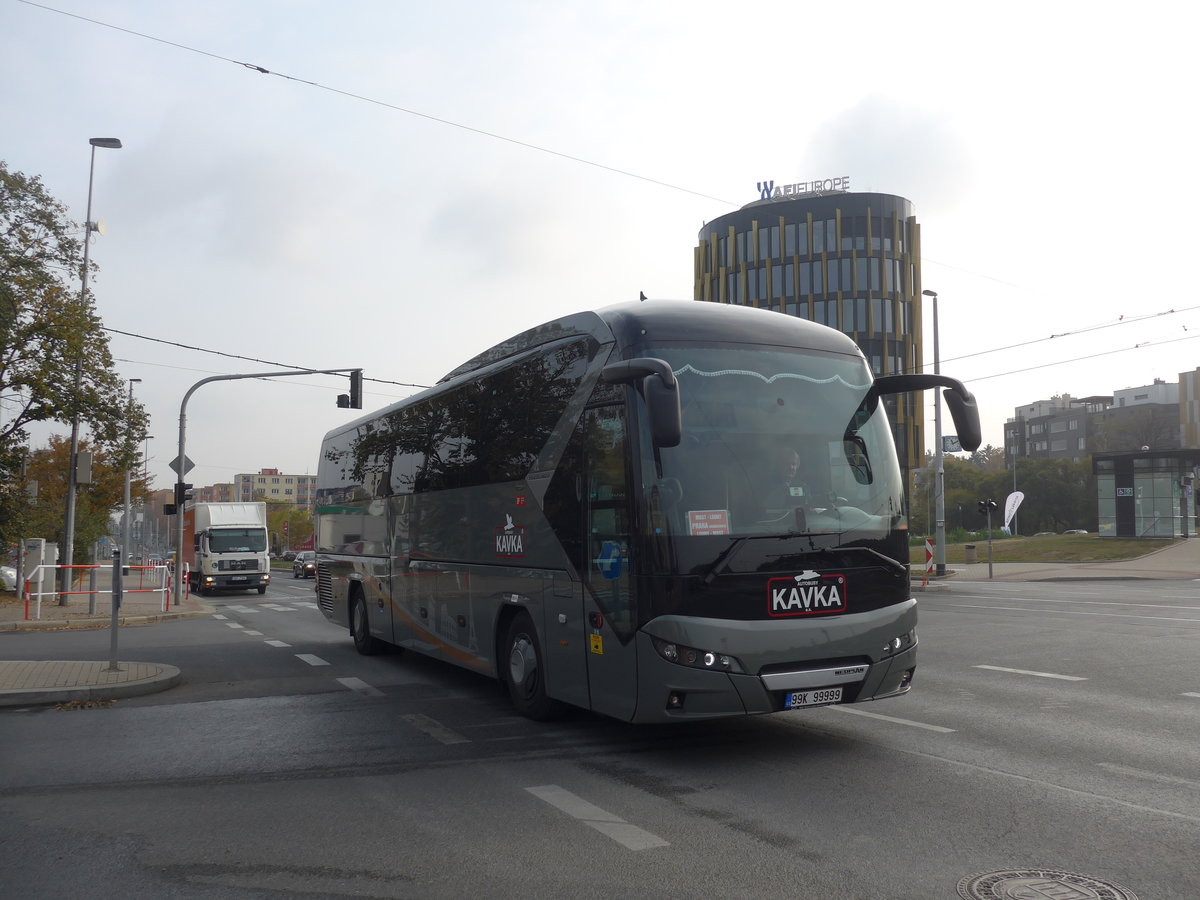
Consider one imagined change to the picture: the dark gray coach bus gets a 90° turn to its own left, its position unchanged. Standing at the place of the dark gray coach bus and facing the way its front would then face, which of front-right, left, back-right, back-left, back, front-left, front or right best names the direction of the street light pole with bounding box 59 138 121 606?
left

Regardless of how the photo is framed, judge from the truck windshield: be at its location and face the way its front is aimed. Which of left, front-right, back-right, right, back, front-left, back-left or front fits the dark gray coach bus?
front

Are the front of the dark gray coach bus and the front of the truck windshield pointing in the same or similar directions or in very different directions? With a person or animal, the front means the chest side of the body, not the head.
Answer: same or similar directions

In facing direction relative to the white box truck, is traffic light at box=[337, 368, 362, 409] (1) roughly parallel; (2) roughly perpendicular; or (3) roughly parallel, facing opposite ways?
roughly parallel, facing opposite ways

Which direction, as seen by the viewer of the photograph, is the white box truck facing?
facing the viewer

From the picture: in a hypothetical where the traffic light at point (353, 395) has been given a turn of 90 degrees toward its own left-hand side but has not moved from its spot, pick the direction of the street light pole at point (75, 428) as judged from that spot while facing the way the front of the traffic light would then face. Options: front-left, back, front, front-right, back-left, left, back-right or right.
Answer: front

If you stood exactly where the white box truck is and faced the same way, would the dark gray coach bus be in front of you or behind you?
in front

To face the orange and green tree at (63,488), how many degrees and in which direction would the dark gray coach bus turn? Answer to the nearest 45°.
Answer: approximately 180°

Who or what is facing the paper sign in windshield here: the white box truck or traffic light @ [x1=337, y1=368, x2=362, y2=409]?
the white box truck

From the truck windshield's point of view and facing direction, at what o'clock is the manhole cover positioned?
The manhole cover is roughly at 12 o'clock from the truck windshield.

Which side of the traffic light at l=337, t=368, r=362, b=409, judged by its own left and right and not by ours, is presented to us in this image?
back

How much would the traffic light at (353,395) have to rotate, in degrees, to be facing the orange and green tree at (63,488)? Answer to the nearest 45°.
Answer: approximately 45° to its left

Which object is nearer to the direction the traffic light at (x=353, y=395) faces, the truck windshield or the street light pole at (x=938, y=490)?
the truck windshield

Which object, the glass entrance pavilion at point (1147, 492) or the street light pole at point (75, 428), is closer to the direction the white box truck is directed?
the street light pole

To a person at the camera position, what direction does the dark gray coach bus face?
facing the viewer and to the right of the viewer
